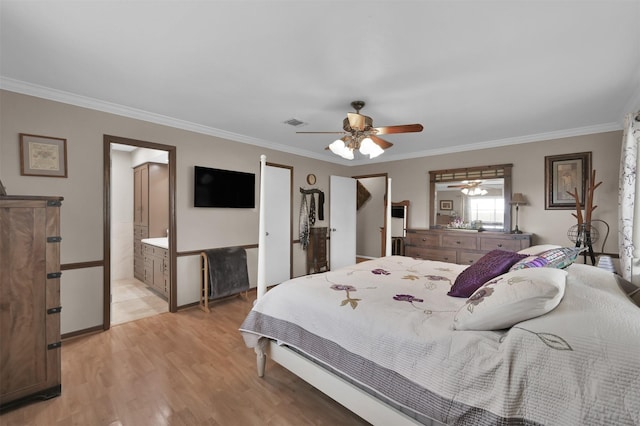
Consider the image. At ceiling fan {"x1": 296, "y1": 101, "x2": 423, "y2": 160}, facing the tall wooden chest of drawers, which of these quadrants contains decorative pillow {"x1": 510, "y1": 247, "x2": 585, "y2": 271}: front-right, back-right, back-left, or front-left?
back-left

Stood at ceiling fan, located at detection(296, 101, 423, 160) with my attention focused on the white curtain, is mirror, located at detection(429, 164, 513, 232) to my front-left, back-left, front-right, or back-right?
front-left

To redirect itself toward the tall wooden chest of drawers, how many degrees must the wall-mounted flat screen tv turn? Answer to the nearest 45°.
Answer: approximately 90° to its right

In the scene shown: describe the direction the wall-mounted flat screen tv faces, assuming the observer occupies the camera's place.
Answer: facing the viewer and to the right of the viewer

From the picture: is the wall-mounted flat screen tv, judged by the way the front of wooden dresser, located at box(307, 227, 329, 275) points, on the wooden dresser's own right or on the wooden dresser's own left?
on the wooden dresser's own right

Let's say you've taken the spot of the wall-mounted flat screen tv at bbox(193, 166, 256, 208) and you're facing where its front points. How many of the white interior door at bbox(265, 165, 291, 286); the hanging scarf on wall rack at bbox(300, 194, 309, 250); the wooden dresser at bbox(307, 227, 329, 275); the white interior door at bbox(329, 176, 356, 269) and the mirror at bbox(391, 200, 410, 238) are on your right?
0

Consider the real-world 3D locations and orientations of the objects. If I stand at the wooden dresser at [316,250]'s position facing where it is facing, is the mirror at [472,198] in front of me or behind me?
in front

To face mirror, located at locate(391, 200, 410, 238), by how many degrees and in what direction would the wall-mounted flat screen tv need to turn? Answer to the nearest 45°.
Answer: approximately 45° to its left

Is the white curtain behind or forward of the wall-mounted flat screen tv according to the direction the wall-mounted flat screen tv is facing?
forward

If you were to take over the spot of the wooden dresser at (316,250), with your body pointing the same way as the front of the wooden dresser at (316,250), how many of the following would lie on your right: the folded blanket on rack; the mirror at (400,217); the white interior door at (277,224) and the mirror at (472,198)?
2

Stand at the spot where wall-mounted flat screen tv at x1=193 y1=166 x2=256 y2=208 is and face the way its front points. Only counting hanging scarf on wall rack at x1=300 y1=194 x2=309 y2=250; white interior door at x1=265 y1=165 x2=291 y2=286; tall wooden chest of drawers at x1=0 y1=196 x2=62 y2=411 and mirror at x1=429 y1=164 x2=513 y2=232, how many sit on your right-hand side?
1

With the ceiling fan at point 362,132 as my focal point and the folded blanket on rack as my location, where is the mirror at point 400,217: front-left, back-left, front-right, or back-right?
front-left

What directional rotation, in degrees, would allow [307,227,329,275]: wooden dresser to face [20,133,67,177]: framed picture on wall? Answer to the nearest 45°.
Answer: approximately 90° to its right

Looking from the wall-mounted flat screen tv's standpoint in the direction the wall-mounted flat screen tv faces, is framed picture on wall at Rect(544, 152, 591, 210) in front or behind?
in front

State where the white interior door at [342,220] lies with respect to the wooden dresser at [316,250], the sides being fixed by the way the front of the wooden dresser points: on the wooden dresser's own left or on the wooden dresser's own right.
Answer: on the wooden dresser's own left

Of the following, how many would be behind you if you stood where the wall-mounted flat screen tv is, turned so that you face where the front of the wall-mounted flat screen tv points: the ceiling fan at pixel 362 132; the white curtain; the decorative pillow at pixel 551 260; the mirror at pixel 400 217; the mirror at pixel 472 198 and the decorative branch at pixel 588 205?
0

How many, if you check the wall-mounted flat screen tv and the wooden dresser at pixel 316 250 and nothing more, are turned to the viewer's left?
0

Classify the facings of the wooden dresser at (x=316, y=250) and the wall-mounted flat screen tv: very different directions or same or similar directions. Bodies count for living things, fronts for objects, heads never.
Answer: same or similar directions

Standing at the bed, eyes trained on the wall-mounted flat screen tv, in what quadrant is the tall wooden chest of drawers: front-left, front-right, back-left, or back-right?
front-left
